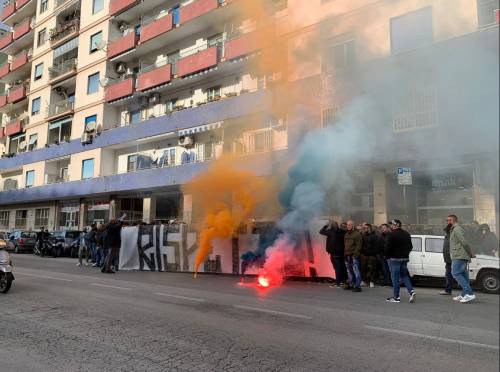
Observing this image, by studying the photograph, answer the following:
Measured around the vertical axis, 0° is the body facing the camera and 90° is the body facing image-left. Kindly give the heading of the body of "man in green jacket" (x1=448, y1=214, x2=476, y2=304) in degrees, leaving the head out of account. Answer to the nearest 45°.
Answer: approximately 90°

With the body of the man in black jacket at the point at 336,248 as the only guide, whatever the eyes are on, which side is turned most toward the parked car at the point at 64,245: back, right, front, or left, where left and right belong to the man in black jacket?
front

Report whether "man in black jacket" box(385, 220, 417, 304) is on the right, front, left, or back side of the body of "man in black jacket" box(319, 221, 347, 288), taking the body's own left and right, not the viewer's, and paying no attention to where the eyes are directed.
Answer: back

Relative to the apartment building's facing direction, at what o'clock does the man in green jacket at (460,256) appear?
The man in green jacket is roughly at 10 o'clock from the apartment building.

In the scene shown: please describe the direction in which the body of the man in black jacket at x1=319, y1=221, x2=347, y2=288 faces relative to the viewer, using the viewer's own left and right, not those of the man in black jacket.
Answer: facing the viewer and to the left of the viewer

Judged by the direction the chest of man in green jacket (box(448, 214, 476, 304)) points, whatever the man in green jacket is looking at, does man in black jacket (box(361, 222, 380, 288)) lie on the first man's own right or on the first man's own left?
on the first man's own right
